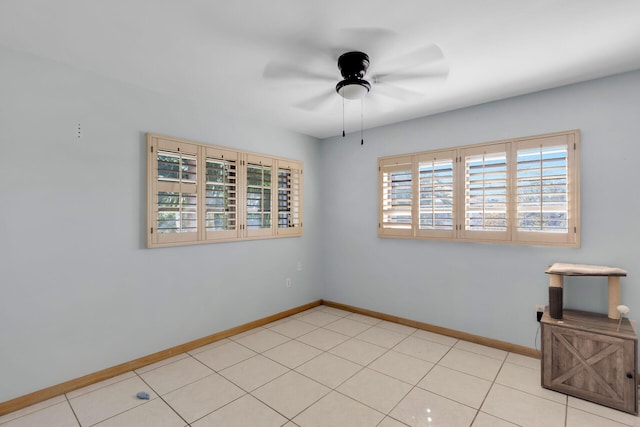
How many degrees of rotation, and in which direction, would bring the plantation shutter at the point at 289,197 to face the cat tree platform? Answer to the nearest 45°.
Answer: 0° — it already faces it

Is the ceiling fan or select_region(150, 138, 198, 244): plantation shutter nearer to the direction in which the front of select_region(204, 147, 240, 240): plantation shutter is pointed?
the ceiling fan

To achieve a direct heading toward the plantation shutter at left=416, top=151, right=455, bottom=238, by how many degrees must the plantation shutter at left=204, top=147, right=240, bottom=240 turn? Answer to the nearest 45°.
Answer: approximately 45° to its left

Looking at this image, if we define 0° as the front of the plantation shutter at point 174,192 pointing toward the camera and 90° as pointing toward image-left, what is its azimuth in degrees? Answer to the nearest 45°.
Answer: approximately 315°

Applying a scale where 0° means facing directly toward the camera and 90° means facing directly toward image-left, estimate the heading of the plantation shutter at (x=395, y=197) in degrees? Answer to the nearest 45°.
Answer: approximately 45°

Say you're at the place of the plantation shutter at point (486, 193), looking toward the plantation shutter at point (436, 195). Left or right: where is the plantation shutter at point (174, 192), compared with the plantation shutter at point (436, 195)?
left

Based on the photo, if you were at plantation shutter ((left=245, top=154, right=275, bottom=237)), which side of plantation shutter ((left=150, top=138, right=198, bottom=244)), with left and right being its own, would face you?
left

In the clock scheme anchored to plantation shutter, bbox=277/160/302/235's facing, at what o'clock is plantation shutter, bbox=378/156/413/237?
plantation shutter, bbox=378/156/413/237 is roughly at 11 o'clock from plantation shutter, bbox=277/160/302/235.

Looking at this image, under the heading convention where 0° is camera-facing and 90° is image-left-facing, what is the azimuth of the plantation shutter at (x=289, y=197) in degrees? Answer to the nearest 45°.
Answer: approximately 315°

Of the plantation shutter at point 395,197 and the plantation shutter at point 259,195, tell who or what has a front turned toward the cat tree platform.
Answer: the plantation shutter at point 259,195

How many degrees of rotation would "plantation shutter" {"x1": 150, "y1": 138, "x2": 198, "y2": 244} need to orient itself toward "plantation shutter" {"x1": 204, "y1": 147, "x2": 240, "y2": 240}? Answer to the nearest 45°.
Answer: approximately 90° to its left
